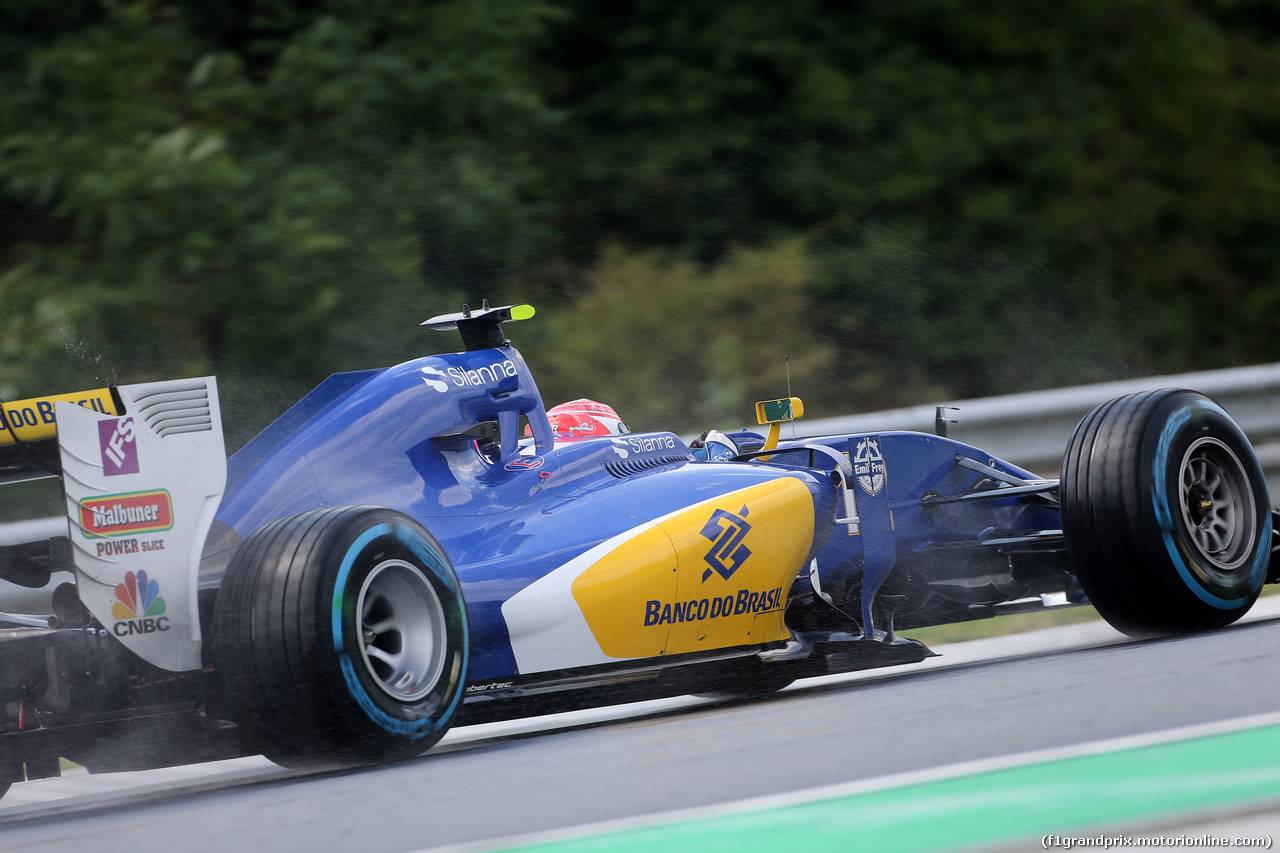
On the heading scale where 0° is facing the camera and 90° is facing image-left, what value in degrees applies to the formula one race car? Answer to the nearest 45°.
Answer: approximately 225°
